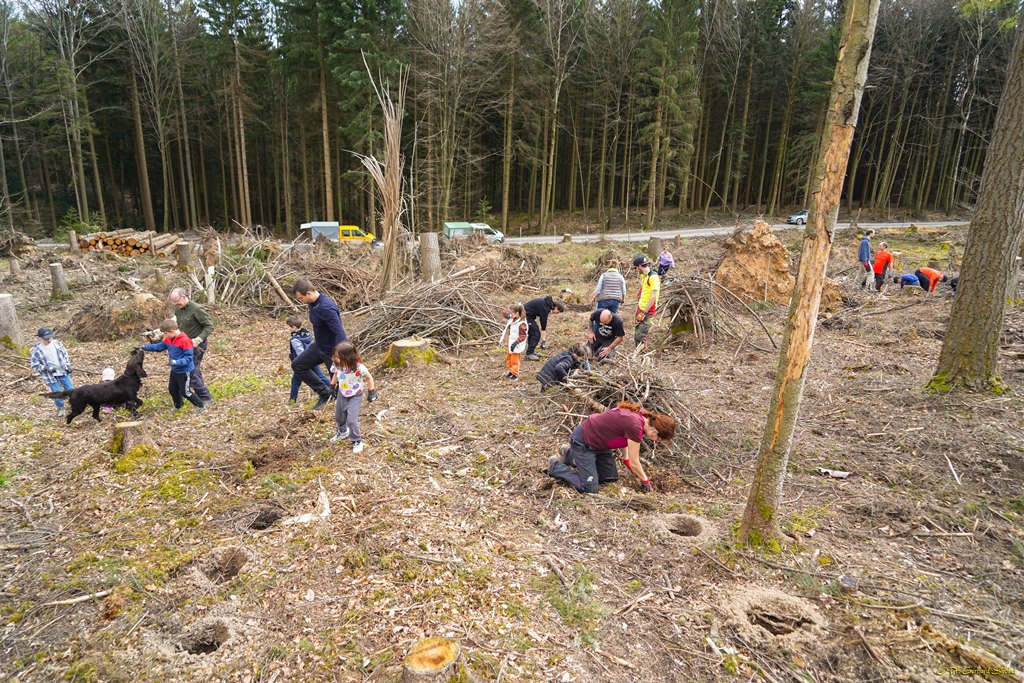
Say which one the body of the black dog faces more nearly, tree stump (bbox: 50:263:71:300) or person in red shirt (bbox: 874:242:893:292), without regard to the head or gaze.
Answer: the person in red shirt

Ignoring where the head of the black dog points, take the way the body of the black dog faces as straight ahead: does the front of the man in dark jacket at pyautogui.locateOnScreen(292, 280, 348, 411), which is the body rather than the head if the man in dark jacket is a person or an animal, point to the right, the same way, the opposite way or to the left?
the opposite way

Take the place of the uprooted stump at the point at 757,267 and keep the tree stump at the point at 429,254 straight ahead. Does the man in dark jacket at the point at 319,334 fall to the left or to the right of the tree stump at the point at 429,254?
left

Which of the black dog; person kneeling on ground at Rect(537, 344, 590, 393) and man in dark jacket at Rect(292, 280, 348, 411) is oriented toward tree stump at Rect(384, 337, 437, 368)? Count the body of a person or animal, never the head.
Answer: the black dog

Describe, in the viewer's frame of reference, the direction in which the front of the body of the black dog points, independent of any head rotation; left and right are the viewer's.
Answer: facing to the right of the viewer

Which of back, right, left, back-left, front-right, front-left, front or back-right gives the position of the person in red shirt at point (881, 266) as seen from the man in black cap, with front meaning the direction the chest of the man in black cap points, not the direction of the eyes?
back

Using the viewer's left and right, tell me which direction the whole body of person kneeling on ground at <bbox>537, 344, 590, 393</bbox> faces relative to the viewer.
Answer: facing to the right of the viewer

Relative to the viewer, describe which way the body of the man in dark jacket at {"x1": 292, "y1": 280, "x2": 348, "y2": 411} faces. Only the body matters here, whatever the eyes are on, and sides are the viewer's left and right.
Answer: facing to the left of the viewer

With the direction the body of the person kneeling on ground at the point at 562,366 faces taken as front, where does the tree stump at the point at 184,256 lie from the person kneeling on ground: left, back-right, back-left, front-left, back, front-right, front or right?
back-left

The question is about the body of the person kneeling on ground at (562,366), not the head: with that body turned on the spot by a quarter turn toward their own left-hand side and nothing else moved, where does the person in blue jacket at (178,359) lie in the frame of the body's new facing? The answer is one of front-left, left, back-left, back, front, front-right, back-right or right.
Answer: left

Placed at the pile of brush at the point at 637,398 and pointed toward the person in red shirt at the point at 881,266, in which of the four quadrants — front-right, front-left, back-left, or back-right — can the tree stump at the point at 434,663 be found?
back-right

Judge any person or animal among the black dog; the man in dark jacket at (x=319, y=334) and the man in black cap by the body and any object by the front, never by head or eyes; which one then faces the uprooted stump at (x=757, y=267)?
the black dog

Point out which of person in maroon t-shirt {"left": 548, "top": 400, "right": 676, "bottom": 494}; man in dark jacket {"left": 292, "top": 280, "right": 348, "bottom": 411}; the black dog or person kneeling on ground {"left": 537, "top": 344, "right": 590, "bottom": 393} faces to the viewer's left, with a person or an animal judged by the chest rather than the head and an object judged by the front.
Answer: the man in dark jacket

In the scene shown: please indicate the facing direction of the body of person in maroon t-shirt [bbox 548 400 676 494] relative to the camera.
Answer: to the viewer's right

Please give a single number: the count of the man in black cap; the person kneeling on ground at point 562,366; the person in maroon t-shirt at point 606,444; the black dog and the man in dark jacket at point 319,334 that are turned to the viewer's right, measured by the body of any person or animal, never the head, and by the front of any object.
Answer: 3
